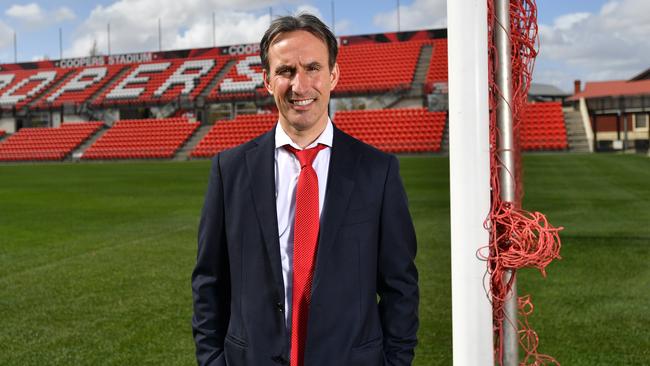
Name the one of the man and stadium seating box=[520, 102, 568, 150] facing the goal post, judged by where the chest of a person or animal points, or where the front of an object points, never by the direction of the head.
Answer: the stadium seating

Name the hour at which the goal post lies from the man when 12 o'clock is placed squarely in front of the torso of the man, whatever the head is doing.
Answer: The goal post is roughly at 8 o'clock from the man.

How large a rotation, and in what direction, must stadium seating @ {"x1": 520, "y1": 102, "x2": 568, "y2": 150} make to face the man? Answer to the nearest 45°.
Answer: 0° — it already faces them

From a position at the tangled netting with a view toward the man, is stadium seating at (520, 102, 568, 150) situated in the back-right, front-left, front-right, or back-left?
back-right

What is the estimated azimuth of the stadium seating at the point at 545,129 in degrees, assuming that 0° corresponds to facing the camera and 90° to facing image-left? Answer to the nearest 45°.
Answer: approximately 0°

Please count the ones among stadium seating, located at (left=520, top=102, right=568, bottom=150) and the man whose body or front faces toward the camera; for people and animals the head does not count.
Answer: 2
